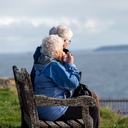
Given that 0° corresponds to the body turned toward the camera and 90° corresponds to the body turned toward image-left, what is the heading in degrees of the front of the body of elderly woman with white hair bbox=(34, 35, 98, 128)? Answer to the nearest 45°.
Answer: approximately 225°
